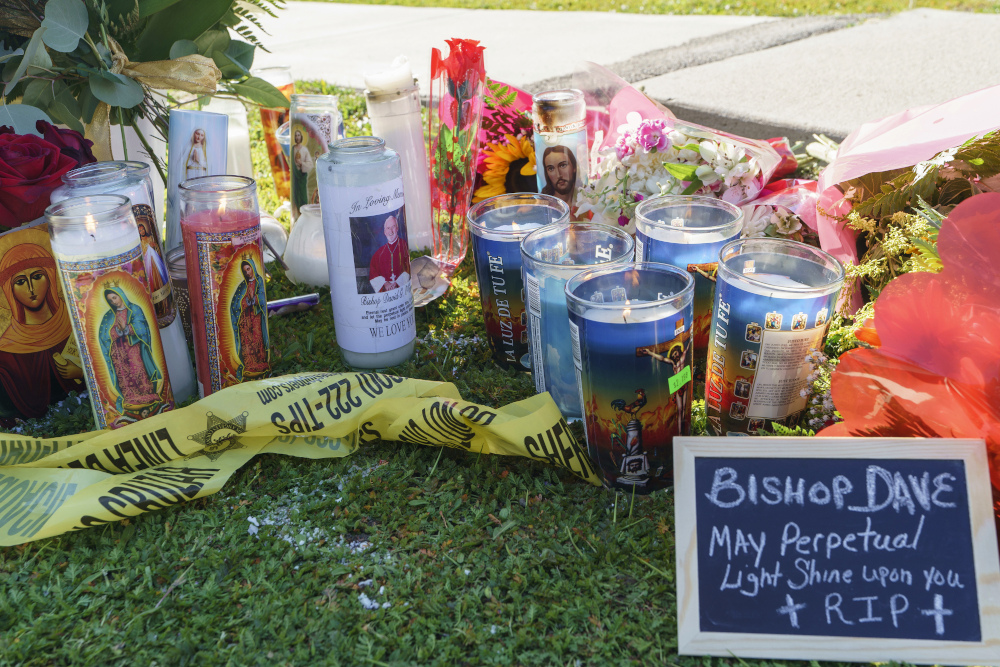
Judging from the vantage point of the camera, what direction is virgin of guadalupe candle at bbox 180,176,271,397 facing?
facing the viewer and to the right of the viewer

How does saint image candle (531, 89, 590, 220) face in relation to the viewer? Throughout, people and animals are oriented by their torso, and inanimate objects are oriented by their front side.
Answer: toward the camera

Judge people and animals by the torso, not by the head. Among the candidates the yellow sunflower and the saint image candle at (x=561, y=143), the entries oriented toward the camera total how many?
2

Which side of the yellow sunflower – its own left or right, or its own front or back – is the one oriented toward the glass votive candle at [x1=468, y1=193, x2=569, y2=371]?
front

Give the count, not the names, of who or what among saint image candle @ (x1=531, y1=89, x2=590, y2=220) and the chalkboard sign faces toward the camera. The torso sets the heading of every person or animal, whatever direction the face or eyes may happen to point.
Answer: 2

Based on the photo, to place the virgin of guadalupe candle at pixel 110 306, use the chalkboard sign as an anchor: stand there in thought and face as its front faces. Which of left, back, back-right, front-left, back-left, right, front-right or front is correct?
right

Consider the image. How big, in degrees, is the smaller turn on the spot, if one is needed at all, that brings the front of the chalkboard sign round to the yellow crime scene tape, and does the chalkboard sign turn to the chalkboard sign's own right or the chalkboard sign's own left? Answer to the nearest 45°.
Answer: approximately 90° to the chalkboard sign's own right

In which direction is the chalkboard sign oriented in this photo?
toward the camera

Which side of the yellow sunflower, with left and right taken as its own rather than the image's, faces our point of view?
front

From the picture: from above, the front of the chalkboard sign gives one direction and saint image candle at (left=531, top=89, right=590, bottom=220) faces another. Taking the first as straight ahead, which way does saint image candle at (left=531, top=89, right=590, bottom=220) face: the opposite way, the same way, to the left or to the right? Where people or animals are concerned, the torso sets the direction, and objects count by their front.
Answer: the same way

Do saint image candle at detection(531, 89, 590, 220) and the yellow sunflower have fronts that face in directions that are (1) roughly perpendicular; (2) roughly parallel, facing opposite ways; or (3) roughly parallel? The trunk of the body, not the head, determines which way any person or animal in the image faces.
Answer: roughly parallel

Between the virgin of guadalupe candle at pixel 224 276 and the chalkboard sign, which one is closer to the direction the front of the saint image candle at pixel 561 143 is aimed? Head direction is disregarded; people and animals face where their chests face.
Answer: the chalkboard sign

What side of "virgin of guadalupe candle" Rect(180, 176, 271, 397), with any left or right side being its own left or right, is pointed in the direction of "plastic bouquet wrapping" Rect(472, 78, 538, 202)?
left

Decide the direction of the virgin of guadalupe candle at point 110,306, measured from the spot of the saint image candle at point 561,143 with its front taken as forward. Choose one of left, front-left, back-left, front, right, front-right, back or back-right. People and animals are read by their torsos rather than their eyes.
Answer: front-right

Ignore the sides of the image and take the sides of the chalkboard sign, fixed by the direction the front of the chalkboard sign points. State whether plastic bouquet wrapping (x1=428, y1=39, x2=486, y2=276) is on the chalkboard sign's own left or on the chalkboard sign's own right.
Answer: on the chalkboard sign's own right
